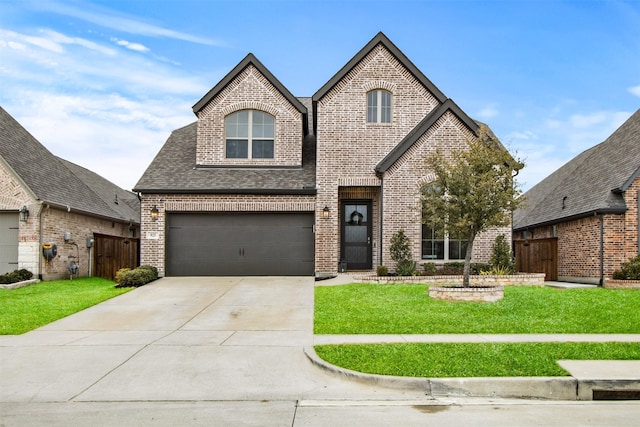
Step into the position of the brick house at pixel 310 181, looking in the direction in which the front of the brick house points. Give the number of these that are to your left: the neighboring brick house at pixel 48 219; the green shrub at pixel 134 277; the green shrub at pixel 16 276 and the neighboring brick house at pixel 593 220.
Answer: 1

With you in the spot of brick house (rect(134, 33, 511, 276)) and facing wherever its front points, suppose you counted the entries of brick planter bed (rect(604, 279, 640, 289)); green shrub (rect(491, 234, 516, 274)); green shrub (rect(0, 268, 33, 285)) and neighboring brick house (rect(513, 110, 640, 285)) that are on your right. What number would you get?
1

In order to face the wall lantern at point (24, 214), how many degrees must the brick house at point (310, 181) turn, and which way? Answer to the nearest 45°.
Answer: approximately 90° to its right

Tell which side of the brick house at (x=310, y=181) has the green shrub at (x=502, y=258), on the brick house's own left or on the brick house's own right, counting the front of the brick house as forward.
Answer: on the brick house's own left

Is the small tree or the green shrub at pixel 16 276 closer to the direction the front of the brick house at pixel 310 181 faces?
the small tree

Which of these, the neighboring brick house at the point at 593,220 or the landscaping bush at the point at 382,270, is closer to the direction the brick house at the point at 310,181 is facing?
the landscaping bush

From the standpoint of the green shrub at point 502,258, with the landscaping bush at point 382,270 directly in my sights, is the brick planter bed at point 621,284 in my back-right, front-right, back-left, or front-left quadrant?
back-left

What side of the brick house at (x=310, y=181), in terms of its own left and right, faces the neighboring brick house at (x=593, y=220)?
left

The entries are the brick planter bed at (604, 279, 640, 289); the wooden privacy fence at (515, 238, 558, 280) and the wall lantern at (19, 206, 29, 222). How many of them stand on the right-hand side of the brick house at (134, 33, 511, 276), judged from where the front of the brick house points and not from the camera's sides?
1

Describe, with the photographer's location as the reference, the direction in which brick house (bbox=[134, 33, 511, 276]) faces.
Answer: facing the viewer

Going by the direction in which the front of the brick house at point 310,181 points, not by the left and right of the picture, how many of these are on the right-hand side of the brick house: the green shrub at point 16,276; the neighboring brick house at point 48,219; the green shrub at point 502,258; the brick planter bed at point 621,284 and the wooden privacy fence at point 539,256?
2

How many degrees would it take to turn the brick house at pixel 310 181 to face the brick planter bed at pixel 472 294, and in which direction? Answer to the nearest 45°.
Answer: approximately 45° to its left

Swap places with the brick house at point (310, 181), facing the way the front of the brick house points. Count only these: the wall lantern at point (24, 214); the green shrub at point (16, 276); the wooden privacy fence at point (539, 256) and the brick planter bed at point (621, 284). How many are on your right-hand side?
2

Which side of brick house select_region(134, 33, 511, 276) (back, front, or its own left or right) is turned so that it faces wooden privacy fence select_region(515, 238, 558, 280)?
left

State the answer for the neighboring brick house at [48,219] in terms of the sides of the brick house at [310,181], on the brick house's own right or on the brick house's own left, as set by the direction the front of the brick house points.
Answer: on the brick house's own right
